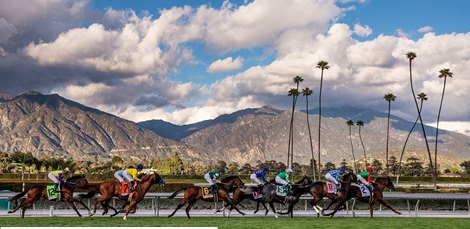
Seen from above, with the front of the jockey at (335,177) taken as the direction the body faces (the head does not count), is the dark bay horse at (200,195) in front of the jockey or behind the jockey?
behind

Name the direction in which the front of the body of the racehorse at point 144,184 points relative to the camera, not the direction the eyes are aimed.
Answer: to the viewer's right

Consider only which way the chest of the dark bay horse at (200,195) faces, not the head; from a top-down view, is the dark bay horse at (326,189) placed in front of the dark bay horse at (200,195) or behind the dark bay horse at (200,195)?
in front

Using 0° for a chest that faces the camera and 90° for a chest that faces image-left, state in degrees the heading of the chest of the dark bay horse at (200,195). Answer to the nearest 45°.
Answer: approximately 270°

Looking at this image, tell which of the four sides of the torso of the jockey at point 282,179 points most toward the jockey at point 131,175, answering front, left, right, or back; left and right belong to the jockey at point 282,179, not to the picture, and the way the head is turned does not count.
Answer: back

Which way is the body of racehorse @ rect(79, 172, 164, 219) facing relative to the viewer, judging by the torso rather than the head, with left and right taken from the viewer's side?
facing to the right of the viewer

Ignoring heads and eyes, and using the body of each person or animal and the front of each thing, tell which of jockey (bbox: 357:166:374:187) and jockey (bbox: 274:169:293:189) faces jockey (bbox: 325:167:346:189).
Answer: jockey (bbox: 274:169:293:189)

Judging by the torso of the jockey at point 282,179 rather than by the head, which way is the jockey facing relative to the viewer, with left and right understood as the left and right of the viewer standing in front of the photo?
facing to the right of the viewer

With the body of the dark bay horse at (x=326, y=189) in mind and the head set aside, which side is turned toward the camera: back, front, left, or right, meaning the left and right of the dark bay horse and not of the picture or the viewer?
right

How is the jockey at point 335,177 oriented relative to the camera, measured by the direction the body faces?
to the viewer's right

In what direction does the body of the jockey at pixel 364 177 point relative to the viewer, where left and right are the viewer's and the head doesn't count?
facing to the right of the viewer

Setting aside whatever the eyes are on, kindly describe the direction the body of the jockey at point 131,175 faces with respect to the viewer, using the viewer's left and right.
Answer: facing to the right of the viewer

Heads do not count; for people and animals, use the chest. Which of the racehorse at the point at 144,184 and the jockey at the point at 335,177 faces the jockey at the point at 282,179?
the racehorse

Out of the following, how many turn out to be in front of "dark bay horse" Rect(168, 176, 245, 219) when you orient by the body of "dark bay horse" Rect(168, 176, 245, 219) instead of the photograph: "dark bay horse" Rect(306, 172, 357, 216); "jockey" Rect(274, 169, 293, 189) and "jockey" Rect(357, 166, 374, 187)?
3

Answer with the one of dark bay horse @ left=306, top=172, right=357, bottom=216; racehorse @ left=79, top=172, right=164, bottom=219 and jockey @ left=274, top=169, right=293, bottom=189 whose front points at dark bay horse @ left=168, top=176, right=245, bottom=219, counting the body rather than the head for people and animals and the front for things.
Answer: the racehorse

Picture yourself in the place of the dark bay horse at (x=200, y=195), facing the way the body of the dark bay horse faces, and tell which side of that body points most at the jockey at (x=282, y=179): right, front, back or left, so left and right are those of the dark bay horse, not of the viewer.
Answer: front

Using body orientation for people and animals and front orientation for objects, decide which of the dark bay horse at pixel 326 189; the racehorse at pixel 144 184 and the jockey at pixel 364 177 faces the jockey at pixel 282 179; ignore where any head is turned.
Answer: the racehorse
